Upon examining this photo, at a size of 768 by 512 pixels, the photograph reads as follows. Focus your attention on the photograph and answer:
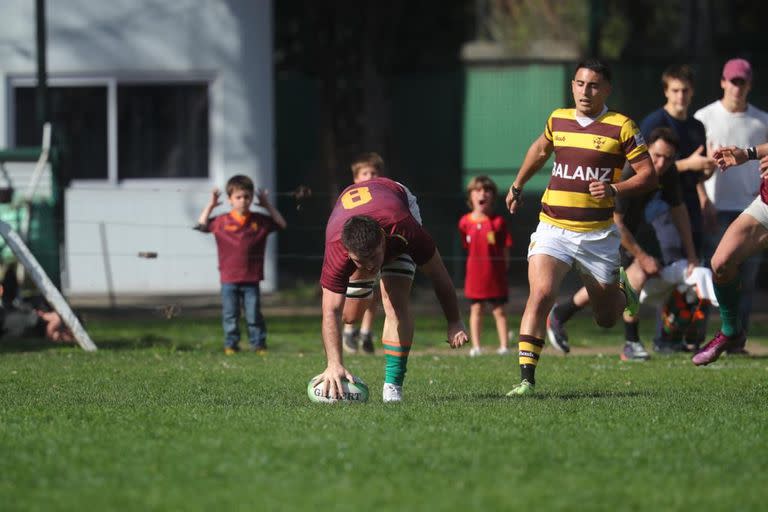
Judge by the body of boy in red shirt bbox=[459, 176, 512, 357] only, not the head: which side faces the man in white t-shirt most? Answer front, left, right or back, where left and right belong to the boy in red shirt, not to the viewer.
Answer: left

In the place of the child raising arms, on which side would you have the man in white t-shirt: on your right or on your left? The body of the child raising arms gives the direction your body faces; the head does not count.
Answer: on your left

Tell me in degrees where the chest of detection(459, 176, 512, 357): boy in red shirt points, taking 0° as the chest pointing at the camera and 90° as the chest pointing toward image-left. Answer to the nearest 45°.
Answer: approximately 0°

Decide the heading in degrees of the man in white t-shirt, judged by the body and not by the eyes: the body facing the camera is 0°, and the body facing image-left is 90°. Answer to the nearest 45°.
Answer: approximately 0°

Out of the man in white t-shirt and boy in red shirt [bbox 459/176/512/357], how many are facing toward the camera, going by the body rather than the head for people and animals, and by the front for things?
2

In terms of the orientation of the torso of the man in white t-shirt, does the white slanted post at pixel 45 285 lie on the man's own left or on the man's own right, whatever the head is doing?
on the man's own right

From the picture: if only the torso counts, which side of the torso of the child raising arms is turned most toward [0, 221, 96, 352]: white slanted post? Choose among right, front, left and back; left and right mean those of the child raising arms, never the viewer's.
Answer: right

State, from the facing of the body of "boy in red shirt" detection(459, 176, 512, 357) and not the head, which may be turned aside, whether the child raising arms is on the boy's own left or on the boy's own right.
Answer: on the boy's own right
